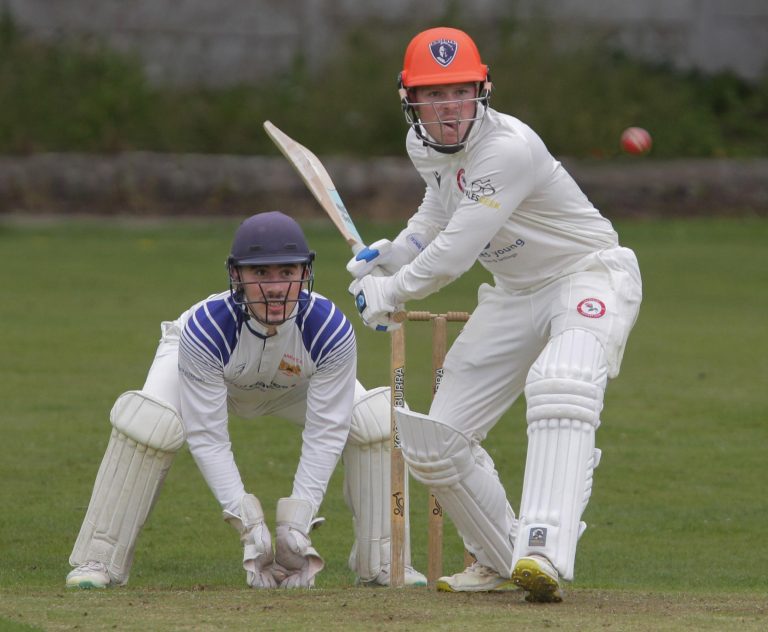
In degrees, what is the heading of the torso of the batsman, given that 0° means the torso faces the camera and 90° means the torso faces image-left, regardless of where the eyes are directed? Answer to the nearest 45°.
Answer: approximately 45°
